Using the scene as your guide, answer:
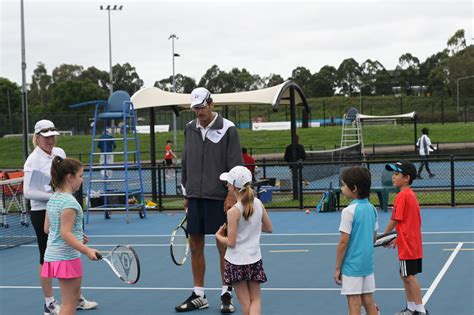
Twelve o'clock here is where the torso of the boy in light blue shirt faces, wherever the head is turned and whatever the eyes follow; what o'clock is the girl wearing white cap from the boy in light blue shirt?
The girl wearing white cap is roughly at 11 o'clock from the boy in light blue shirt.

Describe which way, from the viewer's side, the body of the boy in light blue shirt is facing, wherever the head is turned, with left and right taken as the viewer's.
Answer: facing away from the viewer and to the left of the viewer

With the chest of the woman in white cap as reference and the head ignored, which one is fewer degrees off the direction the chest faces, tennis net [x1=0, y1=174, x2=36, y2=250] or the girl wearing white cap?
the girl wearing white cap

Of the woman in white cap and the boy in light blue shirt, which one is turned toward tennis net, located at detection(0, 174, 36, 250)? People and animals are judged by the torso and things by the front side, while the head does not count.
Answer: the boy in light blue shirt

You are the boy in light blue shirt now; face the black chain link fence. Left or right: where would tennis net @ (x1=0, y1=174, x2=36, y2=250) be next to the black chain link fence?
left

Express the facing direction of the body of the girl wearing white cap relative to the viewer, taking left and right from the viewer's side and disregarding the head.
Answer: facing away from the viewer and to the left of the viewer

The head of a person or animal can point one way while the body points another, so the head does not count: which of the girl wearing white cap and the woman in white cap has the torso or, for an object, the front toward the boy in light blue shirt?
the woman in white cap

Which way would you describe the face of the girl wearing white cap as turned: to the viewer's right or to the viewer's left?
to the viewer's left

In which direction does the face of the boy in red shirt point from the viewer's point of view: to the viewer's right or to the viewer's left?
to the viewer's left

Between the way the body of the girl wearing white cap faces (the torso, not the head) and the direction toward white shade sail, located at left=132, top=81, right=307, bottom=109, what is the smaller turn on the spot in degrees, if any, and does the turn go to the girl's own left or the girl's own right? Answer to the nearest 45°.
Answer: approximately 45° to the girl's own right
